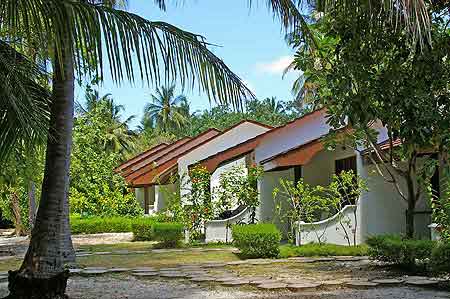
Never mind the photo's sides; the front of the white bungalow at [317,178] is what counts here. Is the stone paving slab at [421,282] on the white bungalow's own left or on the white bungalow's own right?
on the white bungalow's own left

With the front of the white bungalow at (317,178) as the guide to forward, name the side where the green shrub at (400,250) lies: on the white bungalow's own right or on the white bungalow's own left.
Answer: on the white bungalow's own left

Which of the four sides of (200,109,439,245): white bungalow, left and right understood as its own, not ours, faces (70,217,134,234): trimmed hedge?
right

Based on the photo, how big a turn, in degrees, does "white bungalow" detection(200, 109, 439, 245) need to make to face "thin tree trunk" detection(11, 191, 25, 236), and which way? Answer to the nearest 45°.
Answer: approximately 90° to its right

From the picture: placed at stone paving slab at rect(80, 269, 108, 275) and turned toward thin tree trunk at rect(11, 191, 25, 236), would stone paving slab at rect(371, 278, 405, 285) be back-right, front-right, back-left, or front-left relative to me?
back-right

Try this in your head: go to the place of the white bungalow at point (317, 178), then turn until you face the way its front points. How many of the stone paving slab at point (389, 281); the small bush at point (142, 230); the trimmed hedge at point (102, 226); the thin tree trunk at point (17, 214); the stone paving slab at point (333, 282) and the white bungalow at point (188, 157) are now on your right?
4

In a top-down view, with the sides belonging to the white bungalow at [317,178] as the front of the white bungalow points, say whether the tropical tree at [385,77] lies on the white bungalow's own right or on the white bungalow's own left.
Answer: on the white bungalow's own left

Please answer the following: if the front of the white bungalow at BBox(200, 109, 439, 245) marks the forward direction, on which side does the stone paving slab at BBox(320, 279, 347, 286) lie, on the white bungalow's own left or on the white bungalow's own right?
on the white bungalow's own left

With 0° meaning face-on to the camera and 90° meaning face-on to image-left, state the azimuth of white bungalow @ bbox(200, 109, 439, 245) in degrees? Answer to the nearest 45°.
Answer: approximately 45°
